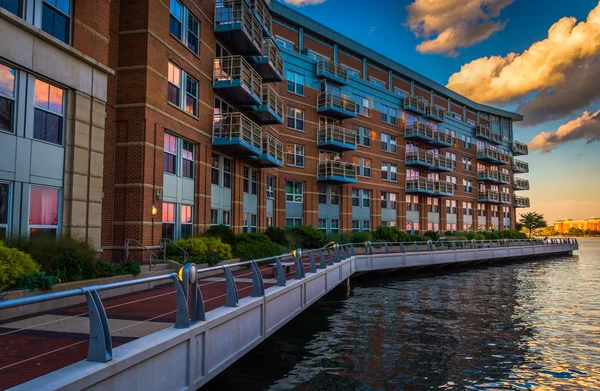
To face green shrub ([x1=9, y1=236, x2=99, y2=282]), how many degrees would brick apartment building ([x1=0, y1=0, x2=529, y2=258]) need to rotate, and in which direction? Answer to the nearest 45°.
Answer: approximately 45° to its right

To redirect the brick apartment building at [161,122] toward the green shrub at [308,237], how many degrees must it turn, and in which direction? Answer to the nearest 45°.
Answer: approximately 90° to its left

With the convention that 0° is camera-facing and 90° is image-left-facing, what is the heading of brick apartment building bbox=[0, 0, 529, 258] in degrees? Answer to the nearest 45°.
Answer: approximately 315°

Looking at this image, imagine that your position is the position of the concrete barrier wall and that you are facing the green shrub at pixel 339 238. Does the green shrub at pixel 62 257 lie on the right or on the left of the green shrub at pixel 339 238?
left

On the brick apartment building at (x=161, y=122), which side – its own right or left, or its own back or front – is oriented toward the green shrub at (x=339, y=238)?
left
